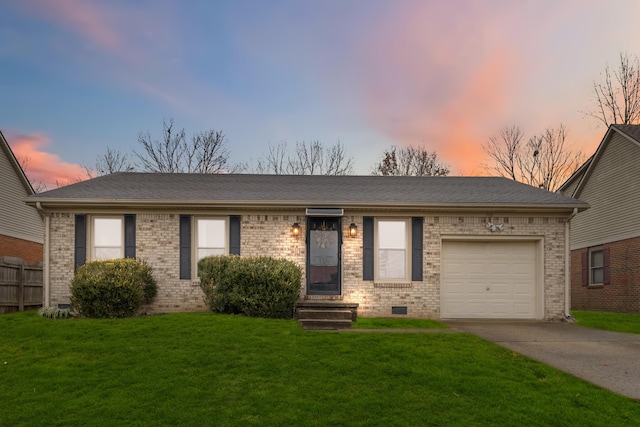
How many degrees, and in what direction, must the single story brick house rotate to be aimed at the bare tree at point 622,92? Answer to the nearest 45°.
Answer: approximately 135° to its left

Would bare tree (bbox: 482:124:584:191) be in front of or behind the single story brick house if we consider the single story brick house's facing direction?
behind

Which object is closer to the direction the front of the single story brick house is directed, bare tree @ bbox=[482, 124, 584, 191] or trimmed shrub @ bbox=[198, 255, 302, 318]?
the trimmed shrub

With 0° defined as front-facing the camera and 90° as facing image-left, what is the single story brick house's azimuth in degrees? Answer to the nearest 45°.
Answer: approximately 0°

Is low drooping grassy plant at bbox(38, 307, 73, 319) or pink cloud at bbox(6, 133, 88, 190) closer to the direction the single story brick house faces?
the low drooping grassy plant

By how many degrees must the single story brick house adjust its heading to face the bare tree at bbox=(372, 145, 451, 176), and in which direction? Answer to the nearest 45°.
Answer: approximately 180°

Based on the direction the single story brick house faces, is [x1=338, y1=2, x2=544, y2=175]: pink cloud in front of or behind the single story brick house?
behind

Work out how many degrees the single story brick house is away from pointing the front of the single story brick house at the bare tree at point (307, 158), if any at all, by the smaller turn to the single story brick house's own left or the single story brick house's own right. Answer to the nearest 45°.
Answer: approximately 180°

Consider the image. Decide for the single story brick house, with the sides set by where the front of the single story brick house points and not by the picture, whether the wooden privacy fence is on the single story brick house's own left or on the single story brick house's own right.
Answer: on the single story brick house's own right

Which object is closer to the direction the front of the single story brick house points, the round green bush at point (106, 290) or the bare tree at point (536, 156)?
the round green bush
